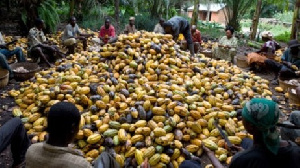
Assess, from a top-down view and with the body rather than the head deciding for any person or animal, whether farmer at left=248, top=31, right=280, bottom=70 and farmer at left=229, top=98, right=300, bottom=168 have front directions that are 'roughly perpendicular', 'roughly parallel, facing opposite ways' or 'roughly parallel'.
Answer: roughly perpendicular

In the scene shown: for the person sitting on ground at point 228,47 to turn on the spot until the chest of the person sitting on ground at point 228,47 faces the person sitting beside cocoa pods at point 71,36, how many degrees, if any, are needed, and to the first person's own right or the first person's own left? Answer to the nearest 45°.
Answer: approximately 45° to the first person's own right

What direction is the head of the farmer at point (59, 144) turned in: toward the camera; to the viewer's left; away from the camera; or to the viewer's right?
away from the camera

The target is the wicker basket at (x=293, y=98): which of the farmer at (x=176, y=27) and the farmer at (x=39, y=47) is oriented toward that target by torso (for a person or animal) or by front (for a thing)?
the farmer at (x=39, y=47)

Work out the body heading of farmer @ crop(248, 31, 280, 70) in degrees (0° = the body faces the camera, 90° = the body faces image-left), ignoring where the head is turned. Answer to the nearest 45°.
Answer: approximately 45°

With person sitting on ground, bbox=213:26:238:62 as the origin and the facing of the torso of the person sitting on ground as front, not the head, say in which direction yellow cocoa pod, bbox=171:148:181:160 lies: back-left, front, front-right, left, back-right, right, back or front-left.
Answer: front-left

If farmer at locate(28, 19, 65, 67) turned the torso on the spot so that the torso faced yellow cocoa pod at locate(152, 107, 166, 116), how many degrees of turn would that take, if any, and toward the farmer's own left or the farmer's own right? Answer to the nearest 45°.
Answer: approximately 45° to the farmer's own right

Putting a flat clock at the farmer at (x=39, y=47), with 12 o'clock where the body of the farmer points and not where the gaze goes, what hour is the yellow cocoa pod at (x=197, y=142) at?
The yellow cocoa pod is roughly at 1 o'clock from the farmer.

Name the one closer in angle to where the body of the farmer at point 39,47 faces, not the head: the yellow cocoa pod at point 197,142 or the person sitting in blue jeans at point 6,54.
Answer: the yellow cocoa pod

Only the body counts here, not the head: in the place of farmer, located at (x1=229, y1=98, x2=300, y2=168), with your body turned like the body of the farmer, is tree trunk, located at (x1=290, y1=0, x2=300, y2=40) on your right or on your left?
on your right

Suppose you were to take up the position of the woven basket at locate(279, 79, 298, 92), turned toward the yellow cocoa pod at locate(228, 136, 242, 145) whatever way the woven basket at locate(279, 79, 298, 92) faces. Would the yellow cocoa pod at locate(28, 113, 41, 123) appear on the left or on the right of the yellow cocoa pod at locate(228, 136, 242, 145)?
right

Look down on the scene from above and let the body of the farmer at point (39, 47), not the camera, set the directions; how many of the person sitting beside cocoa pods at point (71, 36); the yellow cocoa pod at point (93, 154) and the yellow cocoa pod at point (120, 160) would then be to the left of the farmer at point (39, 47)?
1

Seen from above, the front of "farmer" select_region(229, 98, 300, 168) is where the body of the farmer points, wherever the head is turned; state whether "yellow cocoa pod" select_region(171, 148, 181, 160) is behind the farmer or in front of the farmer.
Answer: in front
